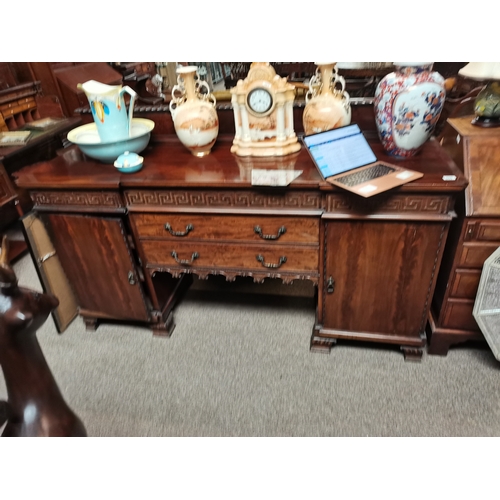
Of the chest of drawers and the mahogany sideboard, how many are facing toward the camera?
2

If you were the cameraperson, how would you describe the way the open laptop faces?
facing the viewer and to the right of the viewer

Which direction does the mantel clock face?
toward the camera

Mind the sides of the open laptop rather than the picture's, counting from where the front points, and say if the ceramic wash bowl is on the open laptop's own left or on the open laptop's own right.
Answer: on the open laptop's own right

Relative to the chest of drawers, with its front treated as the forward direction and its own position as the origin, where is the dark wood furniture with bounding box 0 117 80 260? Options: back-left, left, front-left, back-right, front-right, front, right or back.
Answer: right

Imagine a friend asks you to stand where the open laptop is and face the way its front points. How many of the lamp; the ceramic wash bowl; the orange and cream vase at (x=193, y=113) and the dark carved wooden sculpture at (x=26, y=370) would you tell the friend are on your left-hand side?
1

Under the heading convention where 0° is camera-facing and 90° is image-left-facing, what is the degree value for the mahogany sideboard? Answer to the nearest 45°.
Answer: approximately 0°

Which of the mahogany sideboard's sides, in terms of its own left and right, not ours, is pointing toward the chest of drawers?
left

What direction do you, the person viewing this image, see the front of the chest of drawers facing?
facing the viewer
